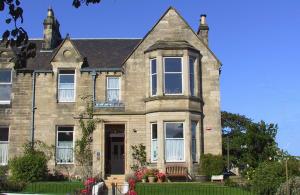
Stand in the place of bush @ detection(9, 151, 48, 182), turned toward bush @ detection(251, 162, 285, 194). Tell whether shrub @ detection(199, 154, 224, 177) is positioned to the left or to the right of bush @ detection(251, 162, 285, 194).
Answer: left

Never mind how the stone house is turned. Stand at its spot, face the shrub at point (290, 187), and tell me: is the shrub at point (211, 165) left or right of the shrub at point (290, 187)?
left

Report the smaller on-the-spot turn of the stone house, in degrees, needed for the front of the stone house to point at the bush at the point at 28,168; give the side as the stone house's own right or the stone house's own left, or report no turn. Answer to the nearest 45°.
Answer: approximately 90° to the stone house's own right

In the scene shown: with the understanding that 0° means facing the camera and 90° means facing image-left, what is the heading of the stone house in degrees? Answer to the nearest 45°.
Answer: approximately 0°

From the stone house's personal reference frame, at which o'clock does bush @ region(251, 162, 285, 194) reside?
The bush is roughly at 11 o'clock from the stone house.

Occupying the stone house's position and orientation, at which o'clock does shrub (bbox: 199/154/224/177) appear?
The shrub is roughly at 10 o'clock from the stone house.

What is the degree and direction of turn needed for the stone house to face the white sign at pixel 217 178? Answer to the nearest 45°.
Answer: approximately 45° to its left
